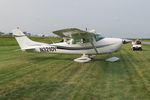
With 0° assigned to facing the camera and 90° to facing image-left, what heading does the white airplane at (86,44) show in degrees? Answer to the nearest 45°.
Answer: approximately 270°
